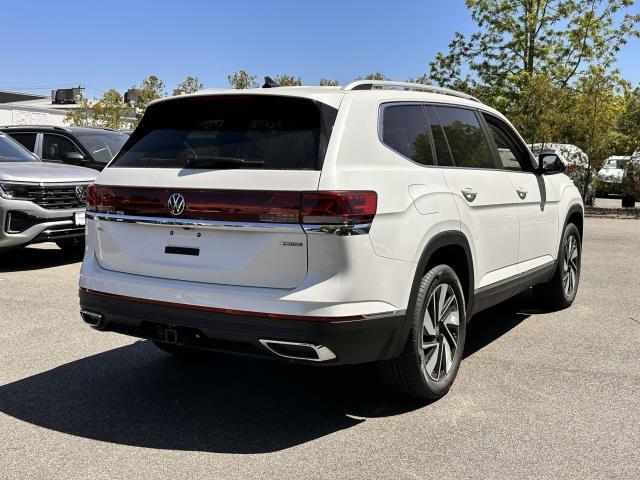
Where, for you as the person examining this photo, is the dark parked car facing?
facing the viewer and to the right of the viewer

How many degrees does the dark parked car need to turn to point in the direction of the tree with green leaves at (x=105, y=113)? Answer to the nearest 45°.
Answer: approximately 135° to its left

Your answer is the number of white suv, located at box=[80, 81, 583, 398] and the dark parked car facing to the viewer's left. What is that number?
0

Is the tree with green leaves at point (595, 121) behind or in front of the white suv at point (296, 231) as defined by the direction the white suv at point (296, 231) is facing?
in front

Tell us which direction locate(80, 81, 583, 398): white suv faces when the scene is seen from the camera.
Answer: facing away from the viewer and to the right of the viewer

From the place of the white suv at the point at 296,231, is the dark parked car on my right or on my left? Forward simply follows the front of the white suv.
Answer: on my left

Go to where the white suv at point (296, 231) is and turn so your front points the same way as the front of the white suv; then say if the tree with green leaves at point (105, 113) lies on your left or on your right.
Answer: on your left

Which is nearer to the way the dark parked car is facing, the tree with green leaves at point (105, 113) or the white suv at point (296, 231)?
the white suv
